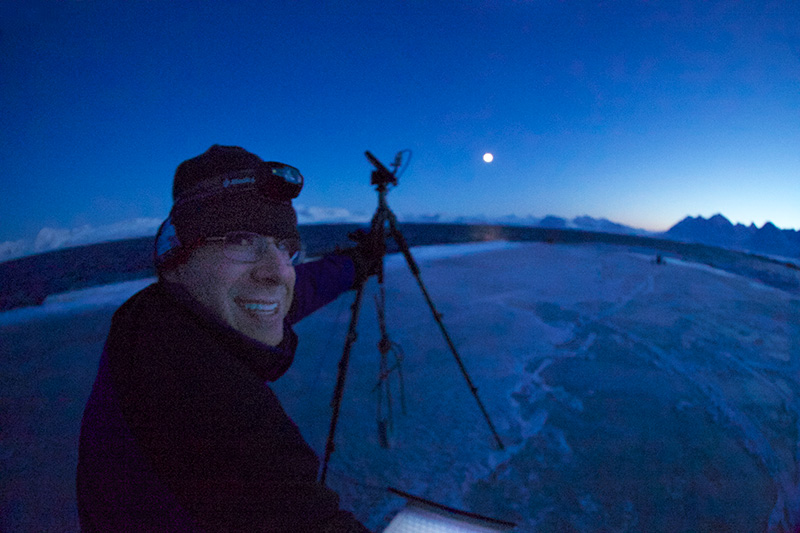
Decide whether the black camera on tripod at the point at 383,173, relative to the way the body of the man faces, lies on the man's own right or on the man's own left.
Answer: on the man's own left
